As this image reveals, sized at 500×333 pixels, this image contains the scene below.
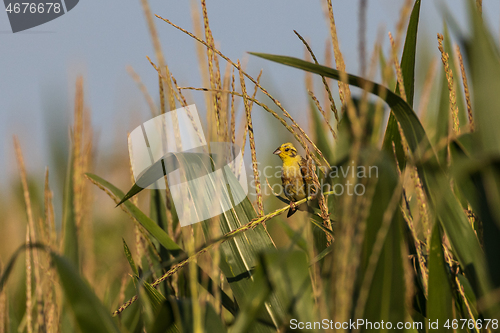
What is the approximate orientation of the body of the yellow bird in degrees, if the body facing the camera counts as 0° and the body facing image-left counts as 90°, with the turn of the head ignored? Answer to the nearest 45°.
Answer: approximately 45°
